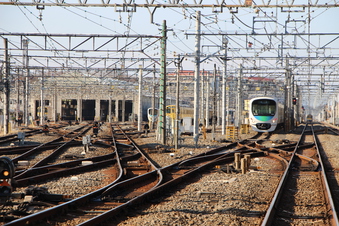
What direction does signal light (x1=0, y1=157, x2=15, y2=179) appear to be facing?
toward the camera

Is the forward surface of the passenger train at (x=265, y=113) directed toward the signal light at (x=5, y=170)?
yes

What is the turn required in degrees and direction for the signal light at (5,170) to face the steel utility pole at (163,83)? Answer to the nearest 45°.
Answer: approximately 135° to its left

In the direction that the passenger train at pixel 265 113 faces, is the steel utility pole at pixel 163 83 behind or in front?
in front

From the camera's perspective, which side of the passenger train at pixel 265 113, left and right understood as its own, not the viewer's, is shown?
front

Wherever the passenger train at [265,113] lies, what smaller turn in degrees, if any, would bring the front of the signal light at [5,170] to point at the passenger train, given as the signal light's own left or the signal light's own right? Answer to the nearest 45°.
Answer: approximately 135° to the signal light's own left

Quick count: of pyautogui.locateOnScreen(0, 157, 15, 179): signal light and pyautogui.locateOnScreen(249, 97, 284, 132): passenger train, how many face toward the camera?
2
